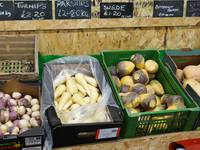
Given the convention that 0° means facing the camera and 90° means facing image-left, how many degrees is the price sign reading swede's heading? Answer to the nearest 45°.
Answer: approximately 0°

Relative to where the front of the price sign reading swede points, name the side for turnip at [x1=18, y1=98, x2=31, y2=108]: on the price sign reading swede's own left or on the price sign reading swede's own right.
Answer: on the price sign reading swede's own right
